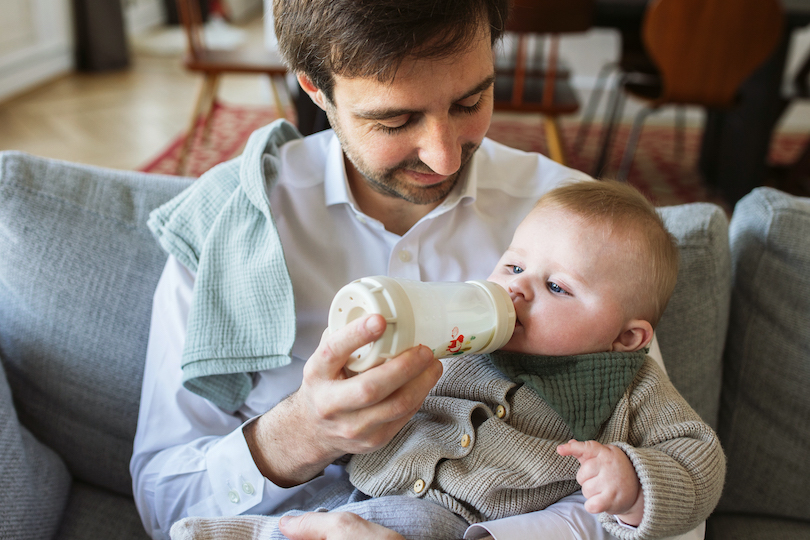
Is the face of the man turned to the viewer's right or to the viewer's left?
to the viewer's right

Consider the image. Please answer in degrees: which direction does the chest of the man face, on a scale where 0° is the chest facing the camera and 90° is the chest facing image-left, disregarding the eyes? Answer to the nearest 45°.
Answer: approximately 0°

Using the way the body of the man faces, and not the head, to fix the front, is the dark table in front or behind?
behind

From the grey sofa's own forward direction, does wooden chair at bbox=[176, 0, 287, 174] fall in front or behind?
behind

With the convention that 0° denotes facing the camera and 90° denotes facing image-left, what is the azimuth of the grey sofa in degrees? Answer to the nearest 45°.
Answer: approximately 0°
